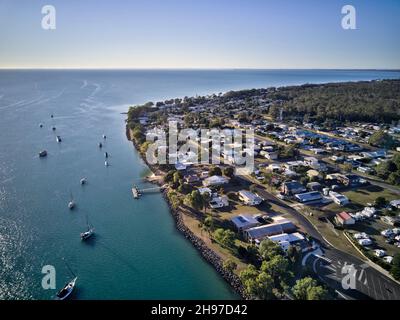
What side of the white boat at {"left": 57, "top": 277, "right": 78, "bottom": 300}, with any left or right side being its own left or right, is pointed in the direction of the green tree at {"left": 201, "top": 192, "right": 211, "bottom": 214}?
front

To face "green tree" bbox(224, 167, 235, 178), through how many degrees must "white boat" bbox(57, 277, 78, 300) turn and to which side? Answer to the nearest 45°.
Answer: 0° — it already faces it

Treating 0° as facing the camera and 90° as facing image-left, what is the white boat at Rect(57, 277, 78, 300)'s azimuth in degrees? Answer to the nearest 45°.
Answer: approximately 225°

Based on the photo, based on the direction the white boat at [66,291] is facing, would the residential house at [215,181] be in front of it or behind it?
in front

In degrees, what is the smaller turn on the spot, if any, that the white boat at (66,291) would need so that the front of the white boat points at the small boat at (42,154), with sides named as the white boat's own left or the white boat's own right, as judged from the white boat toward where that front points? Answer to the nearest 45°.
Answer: approximately 45° to the white boat's own left

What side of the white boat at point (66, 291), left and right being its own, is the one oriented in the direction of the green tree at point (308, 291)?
right

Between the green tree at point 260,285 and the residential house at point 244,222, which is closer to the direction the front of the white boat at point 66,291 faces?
the residential house

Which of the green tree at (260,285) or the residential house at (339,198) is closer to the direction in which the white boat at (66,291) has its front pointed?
the residential house
